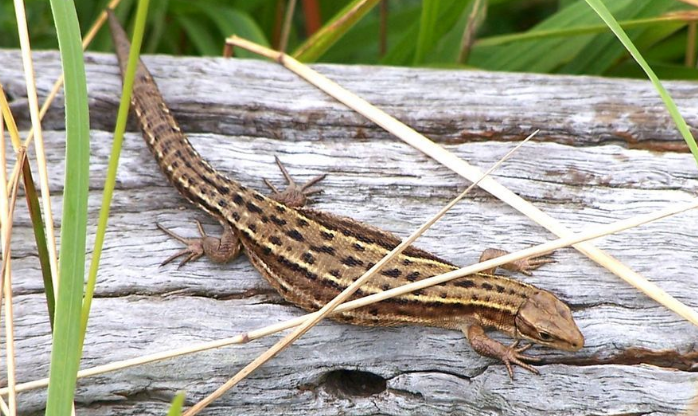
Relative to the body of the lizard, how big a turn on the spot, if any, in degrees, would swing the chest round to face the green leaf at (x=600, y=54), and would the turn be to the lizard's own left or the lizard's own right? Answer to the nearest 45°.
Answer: approximately 45° to the lizard's own left

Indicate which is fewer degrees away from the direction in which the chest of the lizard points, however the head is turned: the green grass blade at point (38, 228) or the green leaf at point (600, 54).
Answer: the green leaf

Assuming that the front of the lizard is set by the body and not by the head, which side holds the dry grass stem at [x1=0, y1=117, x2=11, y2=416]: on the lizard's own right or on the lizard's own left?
on the lizard's own right

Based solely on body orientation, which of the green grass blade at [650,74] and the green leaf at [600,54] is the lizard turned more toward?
the green grass blade
